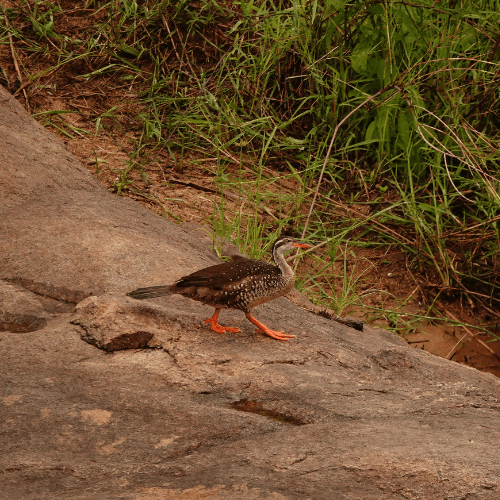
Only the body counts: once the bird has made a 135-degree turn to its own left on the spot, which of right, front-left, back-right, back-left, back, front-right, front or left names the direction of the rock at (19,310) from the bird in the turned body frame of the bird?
front-left

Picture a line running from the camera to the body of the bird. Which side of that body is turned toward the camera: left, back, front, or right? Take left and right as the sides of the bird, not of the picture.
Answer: right
